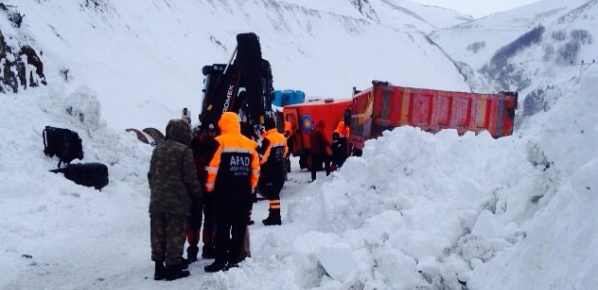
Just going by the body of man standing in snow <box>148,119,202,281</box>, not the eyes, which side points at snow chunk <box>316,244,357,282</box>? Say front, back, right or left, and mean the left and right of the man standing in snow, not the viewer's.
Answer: right

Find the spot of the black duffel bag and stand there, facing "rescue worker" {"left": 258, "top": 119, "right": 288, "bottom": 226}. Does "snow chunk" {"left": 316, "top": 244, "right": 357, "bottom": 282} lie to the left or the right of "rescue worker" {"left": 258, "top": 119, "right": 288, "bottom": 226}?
right

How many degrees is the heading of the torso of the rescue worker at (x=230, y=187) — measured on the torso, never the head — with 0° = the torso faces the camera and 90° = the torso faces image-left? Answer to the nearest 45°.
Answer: approximately 135°

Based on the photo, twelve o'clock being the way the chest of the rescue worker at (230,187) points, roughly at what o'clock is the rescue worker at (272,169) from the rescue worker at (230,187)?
the rescue worker at (272,169) is roughly at 2 o'clock from the rescue worker at (230,187).

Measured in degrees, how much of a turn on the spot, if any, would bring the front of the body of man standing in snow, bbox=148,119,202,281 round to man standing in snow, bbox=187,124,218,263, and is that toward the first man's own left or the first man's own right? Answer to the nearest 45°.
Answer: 0° — they already face them

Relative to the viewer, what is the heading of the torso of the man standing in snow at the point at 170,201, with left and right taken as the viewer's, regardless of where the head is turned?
facing away from the viewer and to the right of the viewer
